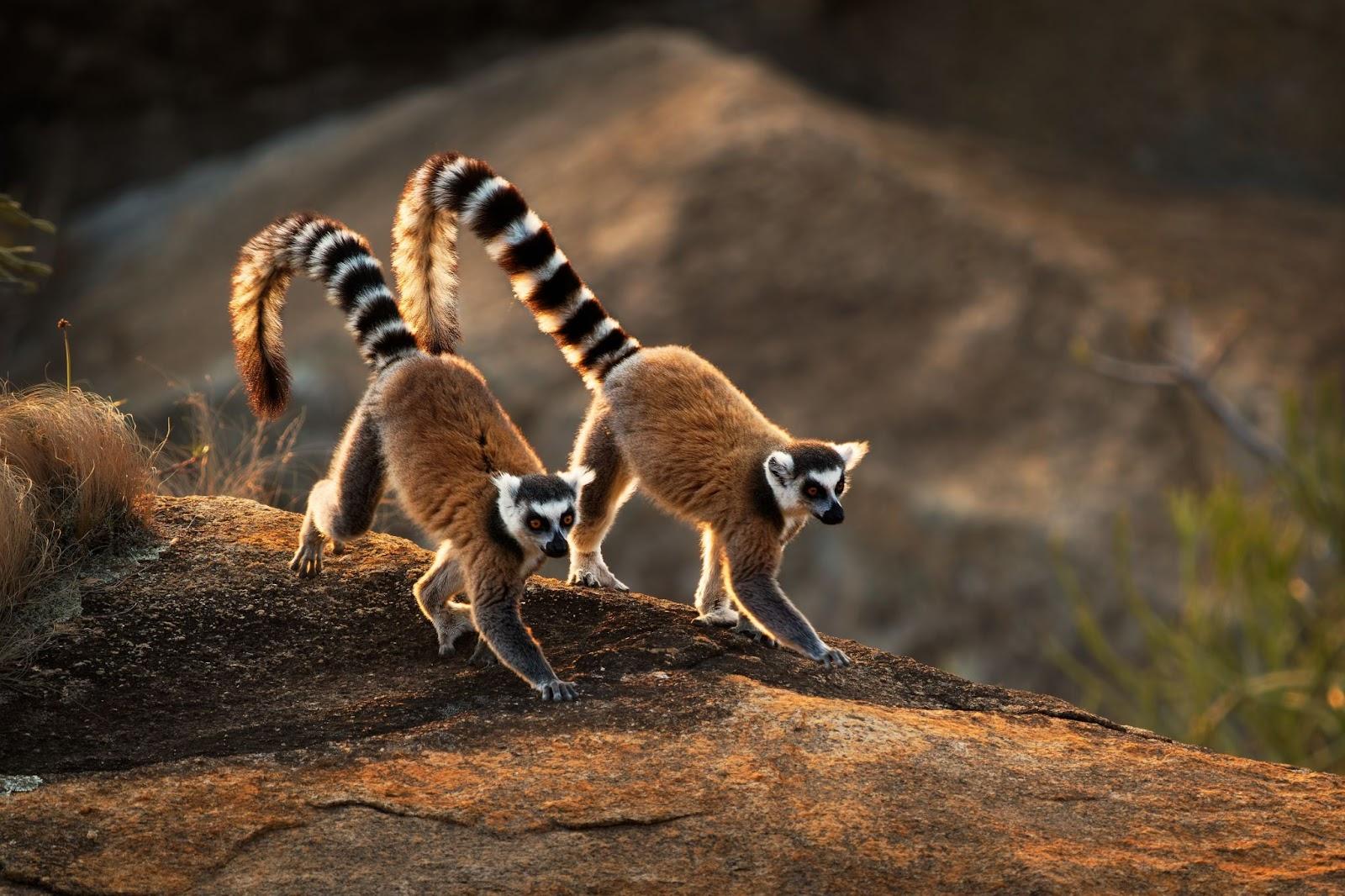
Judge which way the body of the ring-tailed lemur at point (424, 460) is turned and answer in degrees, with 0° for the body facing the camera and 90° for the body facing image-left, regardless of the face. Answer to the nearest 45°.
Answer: approximately 315°

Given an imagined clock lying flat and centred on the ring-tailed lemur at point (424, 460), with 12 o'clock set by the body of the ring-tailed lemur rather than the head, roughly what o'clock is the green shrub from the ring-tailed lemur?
The green shrub is roughly at 9 o'clock from the ring-tailed lemur.

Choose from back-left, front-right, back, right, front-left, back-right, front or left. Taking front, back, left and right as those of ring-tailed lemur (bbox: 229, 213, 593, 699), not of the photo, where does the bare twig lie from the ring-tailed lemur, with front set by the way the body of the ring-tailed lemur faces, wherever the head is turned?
left

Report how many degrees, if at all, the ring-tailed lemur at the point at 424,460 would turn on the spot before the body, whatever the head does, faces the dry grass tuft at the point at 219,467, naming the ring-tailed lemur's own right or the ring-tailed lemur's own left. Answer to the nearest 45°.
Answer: approximately 180°

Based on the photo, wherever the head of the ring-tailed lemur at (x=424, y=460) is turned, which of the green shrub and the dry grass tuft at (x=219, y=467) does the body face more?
the green shrub

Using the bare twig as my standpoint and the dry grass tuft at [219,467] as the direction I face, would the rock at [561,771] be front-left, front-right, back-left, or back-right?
front-left

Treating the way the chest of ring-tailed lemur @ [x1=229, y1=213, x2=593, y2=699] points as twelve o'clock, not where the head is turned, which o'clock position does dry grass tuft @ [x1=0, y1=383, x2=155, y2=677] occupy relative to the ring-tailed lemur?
The dry grass tuft is roughly at 5 o'clock from the ring-tailed lemur.
